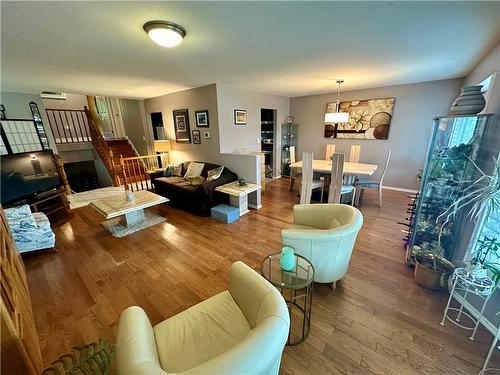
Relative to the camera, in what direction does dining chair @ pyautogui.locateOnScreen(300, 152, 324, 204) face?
facing away from the viewer and to the right of the viewer

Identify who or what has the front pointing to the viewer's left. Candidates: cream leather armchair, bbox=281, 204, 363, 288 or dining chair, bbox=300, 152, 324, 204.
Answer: the cream leather armchair

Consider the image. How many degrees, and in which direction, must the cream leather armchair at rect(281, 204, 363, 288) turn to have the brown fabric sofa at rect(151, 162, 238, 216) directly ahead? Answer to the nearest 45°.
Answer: approximately 45° to its right

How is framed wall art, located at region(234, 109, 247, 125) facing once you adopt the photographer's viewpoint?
facing the viewer and to the right of the viewer

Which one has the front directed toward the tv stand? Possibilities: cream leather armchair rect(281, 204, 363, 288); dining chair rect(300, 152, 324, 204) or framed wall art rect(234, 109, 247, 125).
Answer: the cream leather armchair

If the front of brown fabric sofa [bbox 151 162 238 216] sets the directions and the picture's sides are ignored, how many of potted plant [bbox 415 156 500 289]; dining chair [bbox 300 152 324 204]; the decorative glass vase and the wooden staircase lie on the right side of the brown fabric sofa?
1

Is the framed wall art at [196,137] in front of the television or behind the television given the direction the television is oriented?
in front

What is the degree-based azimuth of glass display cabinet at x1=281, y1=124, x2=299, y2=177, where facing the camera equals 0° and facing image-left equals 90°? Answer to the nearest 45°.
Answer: approximately 0°

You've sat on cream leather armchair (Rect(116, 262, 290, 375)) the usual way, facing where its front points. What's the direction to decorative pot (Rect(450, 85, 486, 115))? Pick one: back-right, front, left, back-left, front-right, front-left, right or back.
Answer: back-right

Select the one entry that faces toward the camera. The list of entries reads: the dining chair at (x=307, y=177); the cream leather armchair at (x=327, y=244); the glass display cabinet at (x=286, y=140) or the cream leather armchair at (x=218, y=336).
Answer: the glass display cabinet

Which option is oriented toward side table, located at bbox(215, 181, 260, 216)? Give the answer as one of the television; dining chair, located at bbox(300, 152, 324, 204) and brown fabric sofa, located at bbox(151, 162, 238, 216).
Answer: the television

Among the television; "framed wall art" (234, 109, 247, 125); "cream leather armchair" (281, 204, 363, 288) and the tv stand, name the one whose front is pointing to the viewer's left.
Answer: the cream leather armchair

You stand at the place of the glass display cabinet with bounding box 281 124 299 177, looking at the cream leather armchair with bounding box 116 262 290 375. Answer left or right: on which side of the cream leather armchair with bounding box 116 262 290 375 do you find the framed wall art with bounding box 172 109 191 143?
right
